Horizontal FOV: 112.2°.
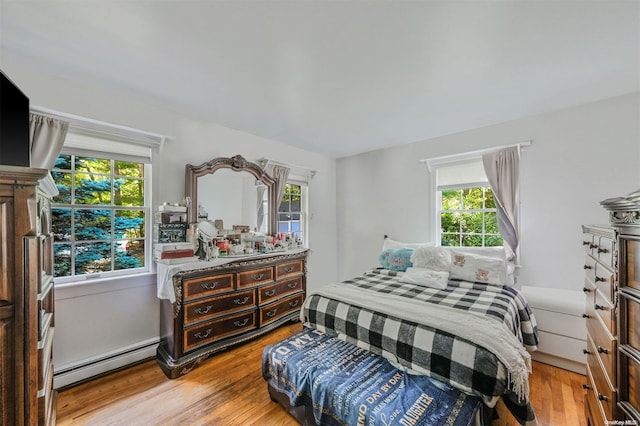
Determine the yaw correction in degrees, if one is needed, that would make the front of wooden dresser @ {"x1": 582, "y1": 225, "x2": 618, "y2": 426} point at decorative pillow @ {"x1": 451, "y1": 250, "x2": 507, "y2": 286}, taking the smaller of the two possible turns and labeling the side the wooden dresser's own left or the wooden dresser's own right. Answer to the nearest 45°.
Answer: approximately 45° to the wooden dresser's own right

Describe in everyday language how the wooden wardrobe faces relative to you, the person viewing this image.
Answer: facing to the right of the viewer

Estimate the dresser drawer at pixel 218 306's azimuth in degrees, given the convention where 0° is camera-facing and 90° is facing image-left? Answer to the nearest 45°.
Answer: approximately 315°

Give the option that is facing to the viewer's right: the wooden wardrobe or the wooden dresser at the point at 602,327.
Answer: the wooden wardrobe

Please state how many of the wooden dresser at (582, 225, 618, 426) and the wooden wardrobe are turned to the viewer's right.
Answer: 1

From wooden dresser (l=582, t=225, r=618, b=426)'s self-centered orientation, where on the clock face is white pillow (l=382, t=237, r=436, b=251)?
The white pillow is roughly at 1 o'clock from the wooden dresser.

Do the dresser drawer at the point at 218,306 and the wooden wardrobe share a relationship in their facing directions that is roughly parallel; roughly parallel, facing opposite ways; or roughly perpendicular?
roughly perpendicular

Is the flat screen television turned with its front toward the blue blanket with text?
yes

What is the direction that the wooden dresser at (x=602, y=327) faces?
to the viewer's left

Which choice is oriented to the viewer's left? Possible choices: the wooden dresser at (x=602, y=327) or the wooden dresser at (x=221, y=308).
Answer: the wooden dresser at (x=602, y=327)

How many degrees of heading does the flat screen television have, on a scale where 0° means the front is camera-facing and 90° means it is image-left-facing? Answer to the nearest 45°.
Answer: approximately 315°
